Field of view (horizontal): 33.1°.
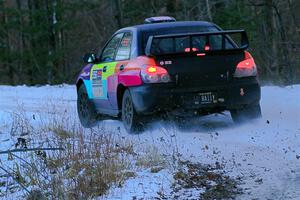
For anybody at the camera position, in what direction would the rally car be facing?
facing away from the viewer and to the left of the viewer
